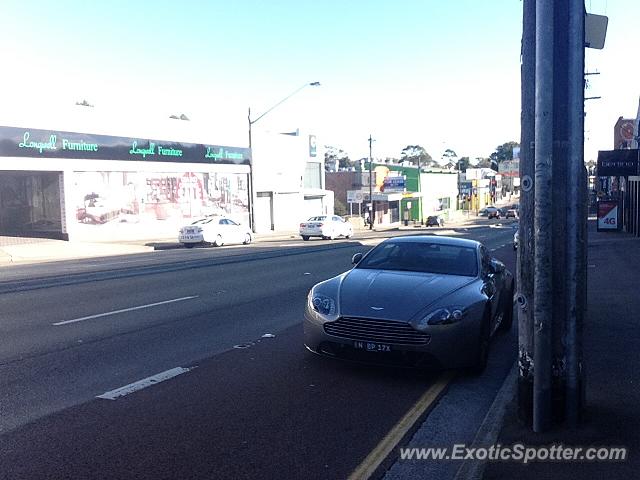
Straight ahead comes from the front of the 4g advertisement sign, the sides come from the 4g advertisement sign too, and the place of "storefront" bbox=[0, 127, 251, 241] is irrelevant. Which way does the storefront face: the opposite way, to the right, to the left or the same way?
to the left

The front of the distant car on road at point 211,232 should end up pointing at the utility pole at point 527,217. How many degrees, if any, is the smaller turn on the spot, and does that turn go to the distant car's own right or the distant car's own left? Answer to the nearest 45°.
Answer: approximately 135° to the distant car's own right

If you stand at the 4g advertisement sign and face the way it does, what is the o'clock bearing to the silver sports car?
The silver sports car is roughly at 12 o'clock from the 4g advertisement sign.

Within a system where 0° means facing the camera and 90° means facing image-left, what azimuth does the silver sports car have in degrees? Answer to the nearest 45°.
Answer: approximately 45°

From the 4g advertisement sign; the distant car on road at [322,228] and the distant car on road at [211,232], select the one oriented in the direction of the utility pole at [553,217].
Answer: the 4g advertisement sign

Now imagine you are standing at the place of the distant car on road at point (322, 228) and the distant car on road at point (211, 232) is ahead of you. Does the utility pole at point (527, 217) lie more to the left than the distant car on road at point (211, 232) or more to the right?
left

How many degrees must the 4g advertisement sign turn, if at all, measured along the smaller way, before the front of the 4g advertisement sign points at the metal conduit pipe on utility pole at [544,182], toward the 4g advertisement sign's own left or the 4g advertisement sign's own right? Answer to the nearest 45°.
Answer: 0° — it already faces it

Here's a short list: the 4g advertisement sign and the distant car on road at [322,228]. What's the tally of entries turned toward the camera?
1

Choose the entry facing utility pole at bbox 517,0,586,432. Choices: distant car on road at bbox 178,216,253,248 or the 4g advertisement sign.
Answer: the 4g advertisement sign

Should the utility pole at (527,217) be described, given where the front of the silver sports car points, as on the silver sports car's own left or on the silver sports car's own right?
on the silver sports car's own left

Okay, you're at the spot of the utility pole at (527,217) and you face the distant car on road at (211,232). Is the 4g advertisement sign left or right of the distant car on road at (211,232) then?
right

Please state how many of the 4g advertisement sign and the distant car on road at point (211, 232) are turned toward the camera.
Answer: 1
